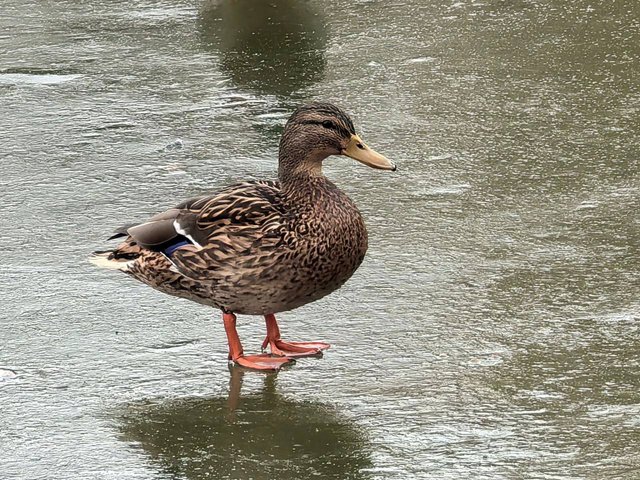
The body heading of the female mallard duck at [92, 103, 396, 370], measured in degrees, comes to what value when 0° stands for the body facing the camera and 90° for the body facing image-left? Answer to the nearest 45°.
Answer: approximately 270°
